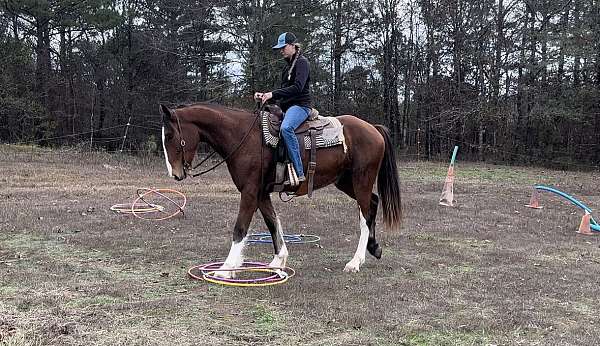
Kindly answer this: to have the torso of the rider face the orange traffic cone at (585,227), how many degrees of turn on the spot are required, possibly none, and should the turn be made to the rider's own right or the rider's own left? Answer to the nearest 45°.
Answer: approximately 135° to the rider's own right

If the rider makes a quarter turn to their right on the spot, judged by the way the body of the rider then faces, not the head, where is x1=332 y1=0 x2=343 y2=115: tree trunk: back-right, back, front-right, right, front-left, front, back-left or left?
front

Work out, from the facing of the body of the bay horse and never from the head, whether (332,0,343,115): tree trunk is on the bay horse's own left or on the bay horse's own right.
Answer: on the bay horse's own right

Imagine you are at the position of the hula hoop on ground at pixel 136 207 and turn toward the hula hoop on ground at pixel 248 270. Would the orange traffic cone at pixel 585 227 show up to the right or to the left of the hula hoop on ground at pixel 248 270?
left

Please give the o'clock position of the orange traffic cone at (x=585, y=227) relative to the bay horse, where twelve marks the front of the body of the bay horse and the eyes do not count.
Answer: The orange traffic cone is roughly at 5 o'clock from the bay horse.

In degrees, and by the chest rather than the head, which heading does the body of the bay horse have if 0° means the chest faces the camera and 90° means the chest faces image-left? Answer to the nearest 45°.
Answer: approximately 90°

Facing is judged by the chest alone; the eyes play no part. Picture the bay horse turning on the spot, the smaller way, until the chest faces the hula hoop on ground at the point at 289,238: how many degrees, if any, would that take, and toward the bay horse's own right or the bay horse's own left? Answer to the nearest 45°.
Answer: approximately 90° to the bay horse's own right

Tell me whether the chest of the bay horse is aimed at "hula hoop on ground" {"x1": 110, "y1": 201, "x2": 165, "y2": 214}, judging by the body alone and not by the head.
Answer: no

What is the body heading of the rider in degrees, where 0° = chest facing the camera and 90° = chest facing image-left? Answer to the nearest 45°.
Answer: approximately 90°

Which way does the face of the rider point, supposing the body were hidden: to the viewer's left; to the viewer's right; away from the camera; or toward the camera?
to the viewer's left
